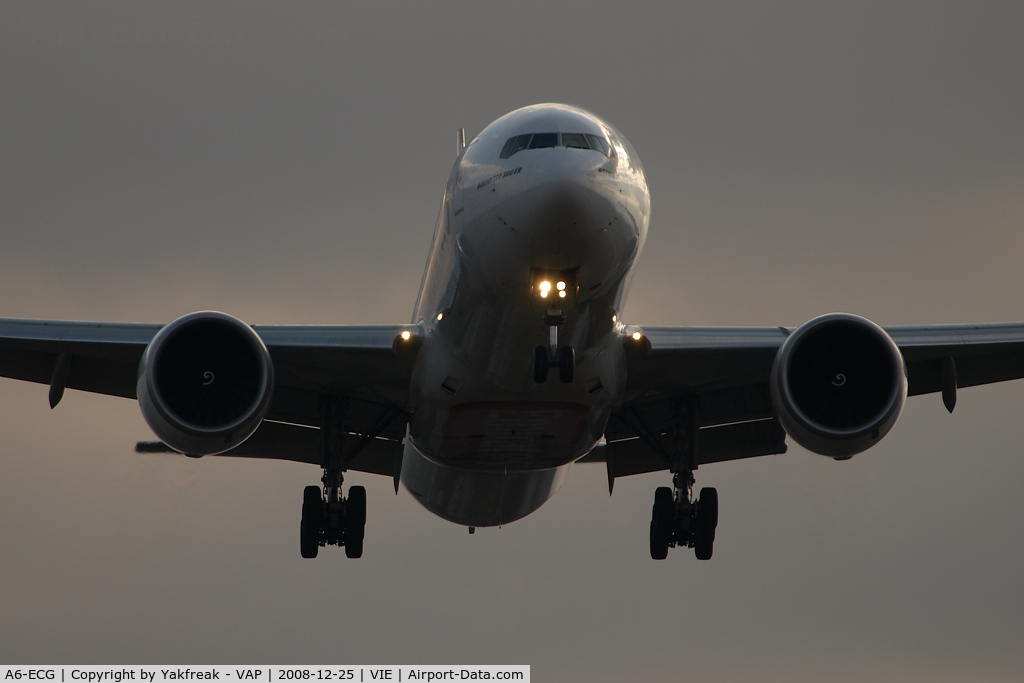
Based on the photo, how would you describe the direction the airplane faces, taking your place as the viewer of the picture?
facing the viewer
